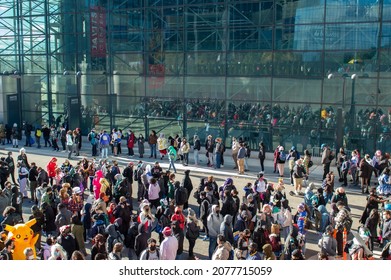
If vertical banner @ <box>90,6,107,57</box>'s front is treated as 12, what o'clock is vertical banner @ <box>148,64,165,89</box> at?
vertical banner @ <box>148,64,165,89</box> is roughly at 10 o'clock from vertical banner @ <box>90,6,107,57</box>.

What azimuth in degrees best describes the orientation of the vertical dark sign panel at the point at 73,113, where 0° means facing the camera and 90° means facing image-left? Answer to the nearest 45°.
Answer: approximately 0°

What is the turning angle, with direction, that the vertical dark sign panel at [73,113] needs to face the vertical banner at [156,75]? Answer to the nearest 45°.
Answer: approximately 45° to its left

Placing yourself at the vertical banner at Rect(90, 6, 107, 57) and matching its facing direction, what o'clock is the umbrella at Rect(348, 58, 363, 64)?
The umbrella is roughly at 10 o'clock from the vertical banner.

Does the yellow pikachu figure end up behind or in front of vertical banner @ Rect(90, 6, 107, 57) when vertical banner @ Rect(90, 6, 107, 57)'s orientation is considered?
in front

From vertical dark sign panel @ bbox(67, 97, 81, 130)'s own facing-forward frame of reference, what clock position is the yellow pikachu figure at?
The yellow pikachu figure is roughly at 12 o'clock from the vertical dark sign panel.

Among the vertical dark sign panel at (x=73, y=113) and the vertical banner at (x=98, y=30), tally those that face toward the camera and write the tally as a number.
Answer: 2

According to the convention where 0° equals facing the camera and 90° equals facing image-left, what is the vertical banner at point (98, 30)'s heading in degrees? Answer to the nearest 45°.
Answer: approximately 0°
